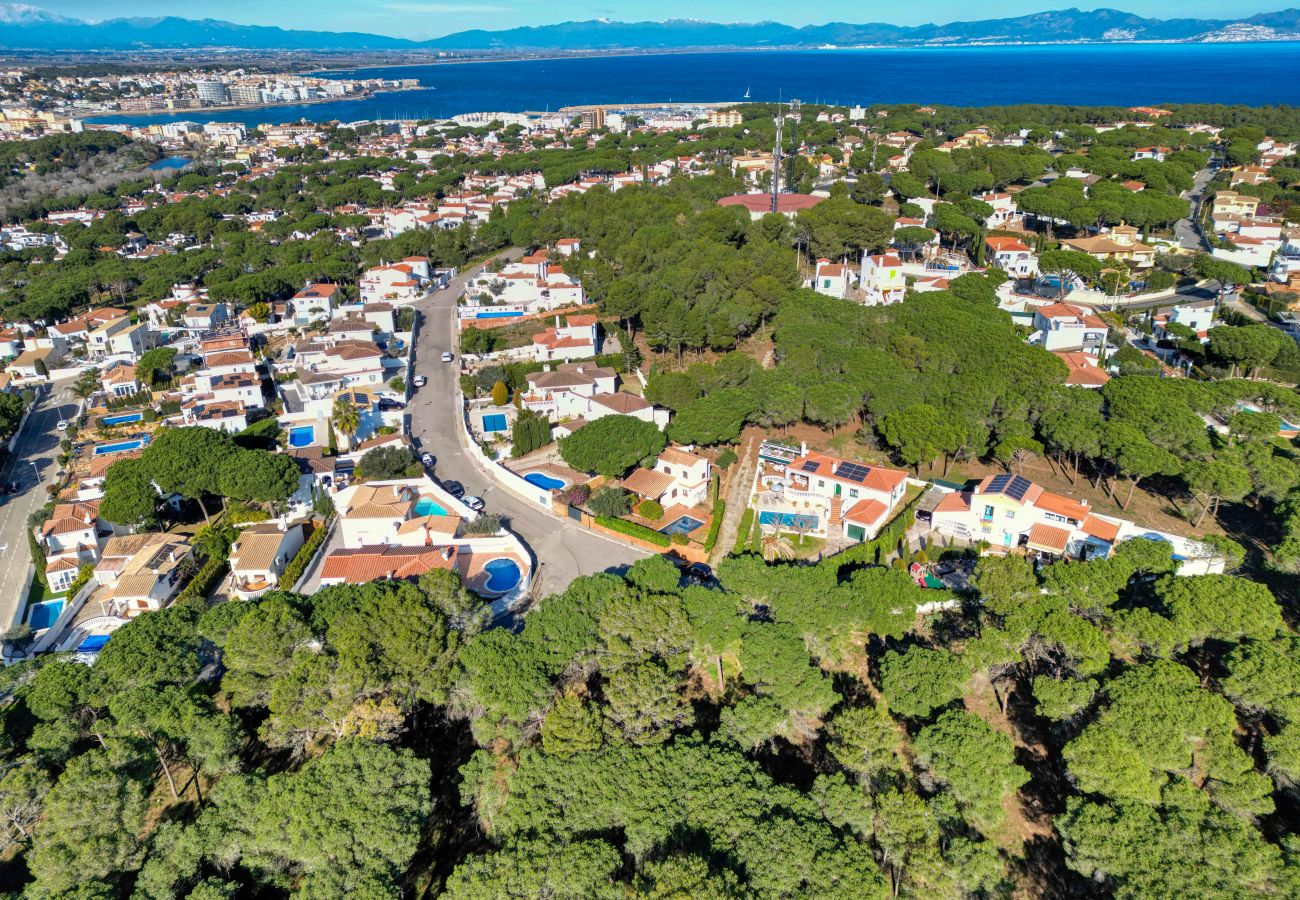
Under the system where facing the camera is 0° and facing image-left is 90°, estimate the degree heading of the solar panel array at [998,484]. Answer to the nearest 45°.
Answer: approximately 0°

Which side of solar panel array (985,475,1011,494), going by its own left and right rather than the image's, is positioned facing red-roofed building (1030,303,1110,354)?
back

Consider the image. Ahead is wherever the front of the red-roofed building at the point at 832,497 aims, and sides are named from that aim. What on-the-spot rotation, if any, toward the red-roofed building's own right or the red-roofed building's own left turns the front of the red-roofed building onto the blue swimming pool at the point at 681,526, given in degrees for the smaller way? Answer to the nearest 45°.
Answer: approximately 45° to the red-roofed building's own right

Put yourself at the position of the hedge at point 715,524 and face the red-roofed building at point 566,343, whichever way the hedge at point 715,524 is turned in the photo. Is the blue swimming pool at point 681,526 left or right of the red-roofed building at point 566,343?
left

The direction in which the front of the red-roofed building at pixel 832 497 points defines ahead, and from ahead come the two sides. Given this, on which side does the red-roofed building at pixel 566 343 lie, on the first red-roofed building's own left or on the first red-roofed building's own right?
on the first red-roofed building's own right

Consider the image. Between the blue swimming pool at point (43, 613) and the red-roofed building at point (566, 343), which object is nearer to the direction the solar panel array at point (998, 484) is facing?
the blue swimming pool

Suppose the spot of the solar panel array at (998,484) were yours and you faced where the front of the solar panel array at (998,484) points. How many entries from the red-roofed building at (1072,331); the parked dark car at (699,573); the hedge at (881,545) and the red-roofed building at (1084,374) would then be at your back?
2

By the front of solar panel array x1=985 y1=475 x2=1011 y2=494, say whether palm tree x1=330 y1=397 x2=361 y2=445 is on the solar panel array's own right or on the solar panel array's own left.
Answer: on the solar panel array's own right

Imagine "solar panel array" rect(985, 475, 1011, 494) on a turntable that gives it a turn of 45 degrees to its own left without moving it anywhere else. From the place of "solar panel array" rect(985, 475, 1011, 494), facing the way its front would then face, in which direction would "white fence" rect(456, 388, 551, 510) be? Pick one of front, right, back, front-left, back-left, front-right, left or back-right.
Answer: back-right

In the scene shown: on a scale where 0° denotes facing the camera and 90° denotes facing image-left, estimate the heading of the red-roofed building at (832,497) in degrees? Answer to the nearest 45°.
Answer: approximately 45°

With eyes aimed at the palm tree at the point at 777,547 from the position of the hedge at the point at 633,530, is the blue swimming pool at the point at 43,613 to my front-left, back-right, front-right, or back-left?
back-right

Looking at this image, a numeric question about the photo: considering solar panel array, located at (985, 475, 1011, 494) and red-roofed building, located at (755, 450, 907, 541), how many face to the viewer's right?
0

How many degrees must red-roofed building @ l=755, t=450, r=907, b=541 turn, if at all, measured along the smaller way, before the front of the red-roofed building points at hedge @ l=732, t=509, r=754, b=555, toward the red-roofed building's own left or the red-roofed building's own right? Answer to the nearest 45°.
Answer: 0° — it already faces it

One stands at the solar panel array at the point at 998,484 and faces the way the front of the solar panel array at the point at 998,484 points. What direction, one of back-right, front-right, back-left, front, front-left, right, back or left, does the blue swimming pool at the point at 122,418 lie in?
right

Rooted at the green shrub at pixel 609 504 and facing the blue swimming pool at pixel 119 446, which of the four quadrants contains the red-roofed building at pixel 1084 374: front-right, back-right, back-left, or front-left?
back-right
